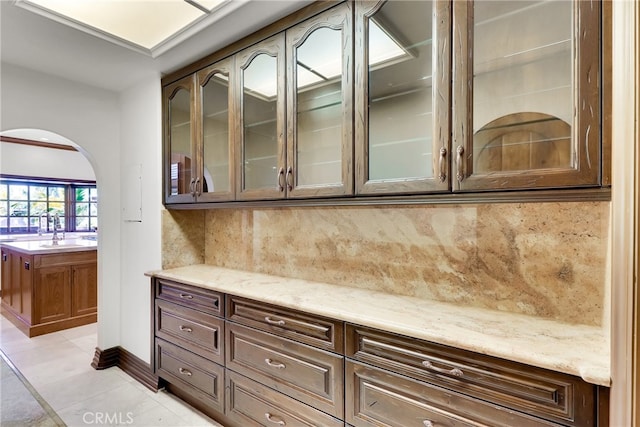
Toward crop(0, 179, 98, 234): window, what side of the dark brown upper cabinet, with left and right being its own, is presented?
right

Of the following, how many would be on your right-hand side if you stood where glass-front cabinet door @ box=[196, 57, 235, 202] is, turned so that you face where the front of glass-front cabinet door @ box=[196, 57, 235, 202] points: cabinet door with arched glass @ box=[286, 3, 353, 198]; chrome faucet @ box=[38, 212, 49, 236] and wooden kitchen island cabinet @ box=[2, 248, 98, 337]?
2

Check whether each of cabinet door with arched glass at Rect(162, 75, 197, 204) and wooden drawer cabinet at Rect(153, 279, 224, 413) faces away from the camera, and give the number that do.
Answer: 0

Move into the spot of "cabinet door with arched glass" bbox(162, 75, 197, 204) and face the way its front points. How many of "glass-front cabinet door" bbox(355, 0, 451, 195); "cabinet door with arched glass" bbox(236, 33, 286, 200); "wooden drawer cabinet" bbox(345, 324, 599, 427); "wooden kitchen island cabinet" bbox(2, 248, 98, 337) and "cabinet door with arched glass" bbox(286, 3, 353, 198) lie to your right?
1

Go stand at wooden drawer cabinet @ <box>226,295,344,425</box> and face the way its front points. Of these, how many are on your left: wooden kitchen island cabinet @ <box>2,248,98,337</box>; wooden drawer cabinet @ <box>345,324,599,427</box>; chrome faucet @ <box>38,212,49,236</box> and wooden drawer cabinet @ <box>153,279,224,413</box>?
1

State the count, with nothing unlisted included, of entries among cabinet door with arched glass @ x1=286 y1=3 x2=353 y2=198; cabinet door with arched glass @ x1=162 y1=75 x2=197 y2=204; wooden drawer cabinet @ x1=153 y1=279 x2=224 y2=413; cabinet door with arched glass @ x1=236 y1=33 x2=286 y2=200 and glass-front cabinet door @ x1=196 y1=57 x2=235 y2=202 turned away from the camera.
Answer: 0

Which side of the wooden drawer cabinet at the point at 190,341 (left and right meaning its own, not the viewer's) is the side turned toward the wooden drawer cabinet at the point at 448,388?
left

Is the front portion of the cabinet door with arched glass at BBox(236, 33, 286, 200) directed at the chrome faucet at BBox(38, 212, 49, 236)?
no

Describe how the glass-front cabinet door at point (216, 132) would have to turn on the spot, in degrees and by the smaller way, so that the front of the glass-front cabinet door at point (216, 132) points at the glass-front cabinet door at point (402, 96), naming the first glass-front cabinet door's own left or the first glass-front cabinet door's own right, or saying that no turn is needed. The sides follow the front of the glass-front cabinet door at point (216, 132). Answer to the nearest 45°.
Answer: approximately 90° to the first glass-front cabinet door's own left

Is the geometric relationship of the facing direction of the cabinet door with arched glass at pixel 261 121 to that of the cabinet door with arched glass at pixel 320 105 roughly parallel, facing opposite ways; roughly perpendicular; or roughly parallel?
roughly parallel

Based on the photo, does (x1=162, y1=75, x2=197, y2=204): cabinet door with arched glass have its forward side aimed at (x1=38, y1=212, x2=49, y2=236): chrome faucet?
no

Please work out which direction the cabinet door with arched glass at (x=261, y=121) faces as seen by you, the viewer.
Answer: facing the viewer and to the left of the viewer

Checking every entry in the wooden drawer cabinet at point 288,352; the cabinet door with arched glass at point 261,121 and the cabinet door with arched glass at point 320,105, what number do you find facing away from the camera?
0

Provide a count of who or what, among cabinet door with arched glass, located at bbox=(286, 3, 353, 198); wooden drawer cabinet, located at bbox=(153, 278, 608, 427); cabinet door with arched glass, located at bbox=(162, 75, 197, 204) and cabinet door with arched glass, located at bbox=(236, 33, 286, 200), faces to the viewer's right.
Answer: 0

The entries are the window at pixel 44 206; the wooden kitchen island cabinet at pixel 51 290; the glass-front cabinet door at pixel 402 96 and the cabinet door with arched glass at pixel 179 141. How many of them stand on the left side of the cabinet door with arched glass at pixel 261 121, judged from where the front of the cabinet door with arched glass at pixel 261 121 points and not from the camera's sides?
1

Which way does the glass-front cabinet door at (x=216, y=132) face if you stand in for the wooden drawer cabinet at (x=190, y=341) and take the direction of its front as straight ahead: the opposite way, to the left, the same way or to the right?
the same way
